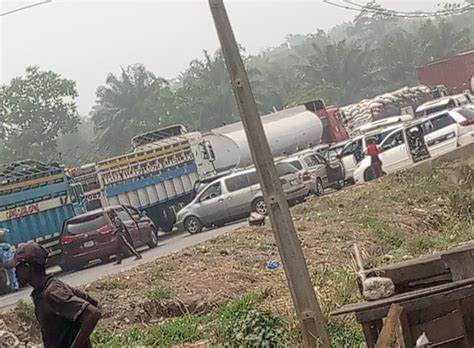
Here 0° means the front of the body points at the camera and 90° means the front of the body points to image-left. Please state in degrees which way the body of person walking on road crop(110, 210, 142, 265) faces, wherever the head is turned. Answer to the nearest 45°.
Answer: approximately 90°

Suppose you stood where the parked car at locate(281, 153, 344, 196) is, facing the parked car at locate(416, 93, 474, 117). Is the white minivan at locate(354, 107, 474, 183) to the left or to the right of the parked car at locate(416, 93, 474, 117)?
right

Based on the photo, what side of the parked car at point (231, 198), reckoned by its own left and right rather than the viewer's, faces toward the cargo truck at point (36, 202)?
front

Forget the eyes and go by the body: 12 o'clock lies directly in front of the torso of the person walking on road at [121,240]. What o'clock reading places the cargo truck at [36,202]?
The cargo truck is roughly at 2 o'clock from the person walking on road.

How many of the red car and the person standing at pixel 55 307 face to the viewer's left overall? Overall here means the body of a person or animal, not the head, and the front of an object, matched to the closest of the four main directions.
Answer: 1

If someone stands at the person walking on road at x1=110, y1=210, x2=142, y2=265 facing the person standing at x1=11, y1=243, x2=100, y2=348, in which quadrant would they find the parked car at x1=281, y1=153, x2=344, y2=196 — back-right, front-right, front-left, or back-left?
back-left

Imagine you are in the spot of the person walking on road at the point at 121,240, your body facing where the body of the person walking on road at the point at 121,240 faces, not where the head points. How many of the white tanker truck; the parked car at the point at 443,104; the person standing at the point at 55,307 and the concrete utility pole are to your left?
2

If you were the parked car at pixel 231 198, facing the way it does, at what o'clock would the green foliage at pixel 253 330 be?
The green foliage is roughly at 9 o'clock from the parked car.
